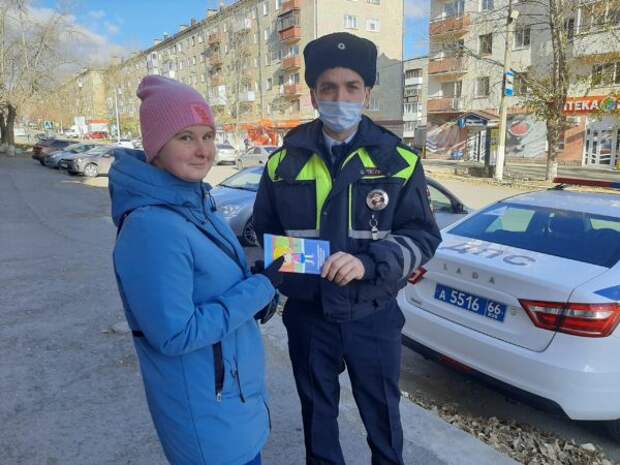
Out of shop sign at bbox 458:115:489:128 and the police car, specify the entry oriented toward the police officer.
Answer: the shop sign

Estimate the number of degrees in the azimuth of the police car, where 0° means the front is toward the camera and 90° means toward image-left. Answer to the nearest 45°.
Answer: approximately 225°

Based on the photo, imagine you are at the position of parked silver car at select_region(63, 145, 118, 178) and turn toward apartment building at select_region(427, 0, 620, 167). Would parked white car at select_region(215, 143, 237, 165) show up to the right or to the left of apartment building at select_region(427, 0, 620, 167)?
left

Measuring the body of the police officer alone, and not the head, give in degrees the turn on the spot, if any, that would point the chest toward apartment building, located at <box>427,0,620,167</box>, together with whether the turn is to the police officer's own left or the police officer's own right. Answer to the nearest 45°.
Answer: approximately 180°

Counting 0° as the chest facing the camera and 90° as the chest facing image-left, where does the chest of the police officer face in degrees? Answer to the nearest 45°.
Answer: approximately 0°

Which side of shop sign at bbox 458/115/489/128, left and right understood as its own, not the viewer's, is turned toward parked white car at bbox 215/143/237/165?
right

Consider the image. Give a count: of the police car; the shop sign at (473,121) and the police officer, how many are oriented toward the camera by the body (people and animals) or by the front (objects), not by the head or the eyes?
2
